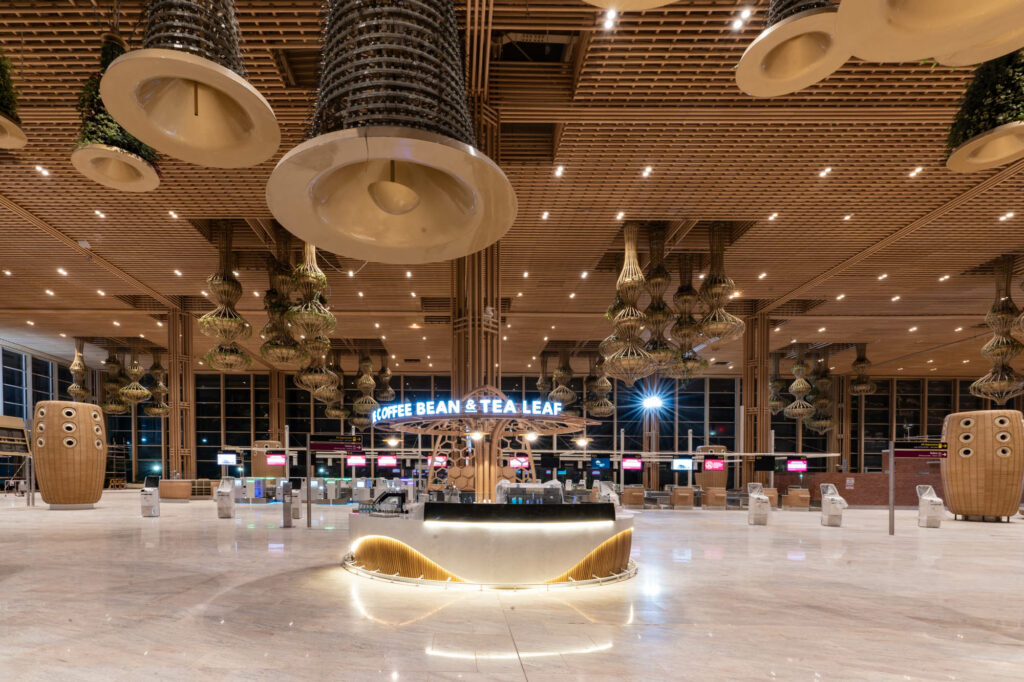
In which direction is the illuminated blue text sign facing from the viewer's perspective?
toward the camera

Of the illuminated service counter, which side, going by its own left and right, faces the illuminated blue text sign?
back

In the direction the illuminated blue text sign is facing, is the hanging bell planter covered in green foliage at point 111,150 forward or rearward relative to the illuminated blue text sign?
forward

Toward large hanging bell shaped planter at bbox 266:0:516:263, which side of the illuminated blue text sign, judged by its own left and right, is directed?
front

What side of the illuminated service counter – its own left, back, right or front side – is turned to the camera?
front

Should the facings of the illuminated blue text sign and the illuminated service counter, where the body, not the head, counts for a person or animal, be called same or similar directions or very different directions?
same or similar directions

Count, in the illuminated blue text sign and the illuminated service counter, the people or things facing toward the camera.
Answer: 2
